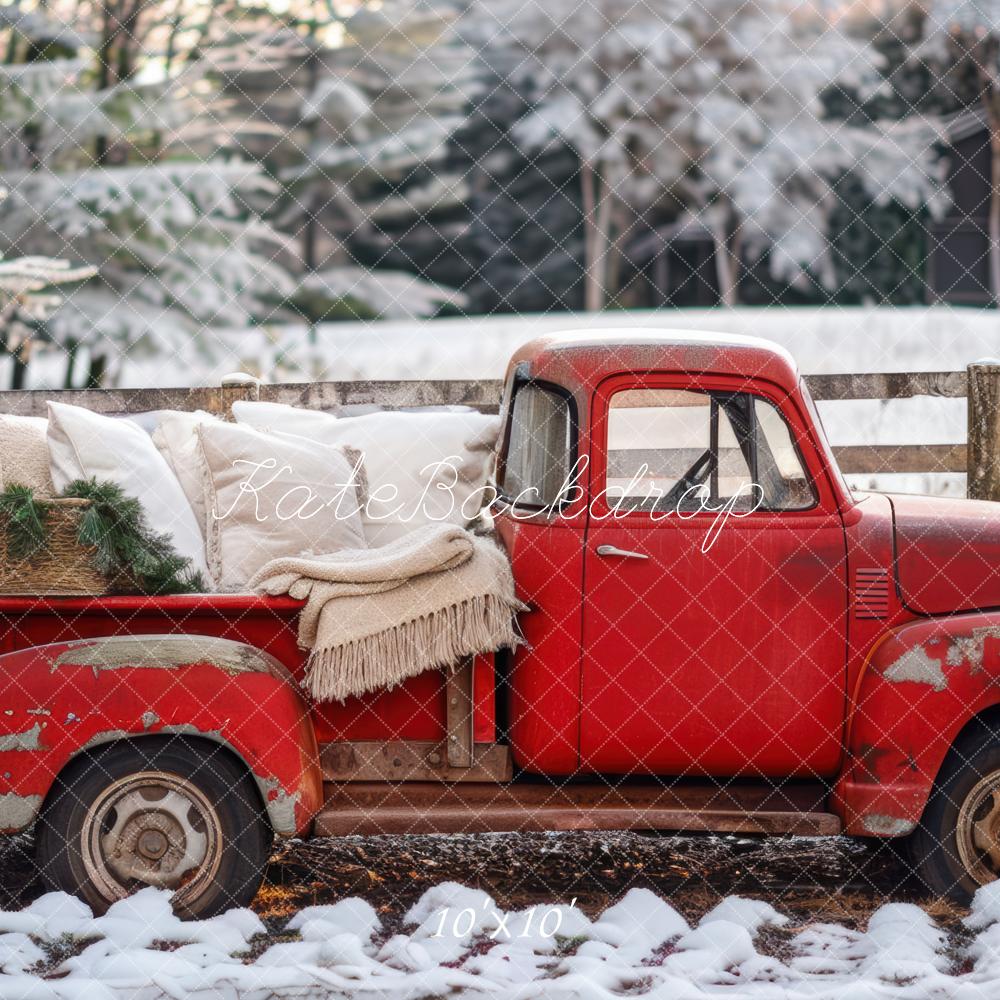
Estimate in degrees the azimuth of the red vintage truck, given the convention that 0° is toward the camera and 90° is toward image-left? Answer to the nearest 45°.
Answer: approximately 270°

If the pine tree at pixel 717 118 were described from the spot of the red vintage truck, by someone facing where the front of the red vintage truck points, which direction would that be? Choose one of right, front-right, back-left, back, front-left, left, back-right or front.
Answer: left
